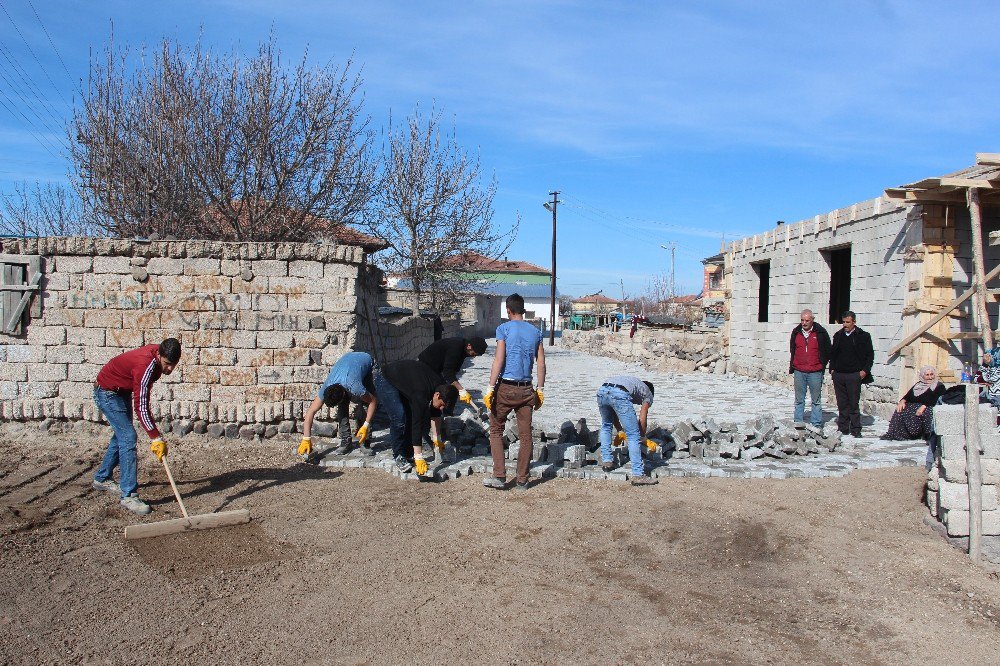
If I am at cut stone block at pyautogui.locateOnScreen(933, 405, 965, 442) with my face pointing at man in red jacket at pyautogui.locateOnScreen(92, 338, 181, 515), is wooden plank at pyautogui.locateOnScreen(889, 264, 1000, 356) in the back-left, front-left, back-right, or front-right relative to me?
back-right

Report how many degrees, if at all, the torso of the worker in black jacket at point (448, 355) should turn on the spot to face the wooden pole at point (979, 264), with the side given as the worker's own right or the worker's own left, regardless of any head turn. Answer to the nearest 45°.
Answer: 0° — they already face it

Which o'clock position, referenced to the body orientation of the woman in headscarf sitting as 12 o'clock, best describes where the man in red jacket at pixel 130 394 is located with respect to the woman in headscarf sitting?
The man in red jacket is roughly at 12 o'clock from the woman in headscarf sitting.

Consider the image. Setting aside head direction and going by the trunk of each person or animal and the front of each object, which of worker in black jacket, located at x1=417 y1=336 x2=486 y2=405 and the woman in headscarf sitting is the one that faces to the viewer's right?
the worker in black jacket

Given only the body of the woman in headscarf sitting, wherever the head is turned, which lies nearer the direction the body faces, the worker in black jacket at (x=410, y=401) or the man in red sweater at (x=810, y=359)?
the worker in black jacket

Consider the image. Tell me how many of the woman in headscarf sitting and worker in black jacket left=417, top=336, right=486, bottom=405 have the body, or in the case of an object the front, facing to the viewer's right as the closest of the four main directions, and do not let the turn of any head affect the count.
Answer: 1

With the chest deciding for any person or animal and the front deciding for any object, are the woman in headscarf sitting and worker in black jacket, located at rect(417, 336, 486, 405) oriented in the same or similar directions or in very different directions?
very different directions

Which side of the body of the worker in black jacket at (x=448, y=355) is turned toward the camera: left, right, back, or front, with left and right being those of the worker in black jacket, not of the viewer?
right

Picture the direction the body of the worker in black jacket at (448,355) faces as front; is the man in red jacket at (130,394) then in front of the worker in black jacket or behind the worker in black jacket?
behind

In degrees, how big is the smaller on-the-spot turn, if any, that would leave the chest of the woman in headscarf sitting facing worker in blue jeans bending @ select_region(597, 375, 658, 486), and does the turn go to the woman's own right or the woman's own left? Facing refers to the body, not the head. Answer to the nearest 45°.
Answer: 0° — they already face them

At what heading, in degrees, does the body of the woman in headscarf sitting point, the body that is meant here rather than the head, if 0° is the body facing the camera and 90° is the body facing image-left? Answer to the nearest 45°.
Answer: approximately 45°

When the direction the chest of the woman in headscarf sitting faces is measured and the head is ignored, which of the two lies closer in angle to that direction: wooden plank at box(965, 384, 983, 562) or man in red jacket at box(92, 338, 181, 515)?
the man in red jacket

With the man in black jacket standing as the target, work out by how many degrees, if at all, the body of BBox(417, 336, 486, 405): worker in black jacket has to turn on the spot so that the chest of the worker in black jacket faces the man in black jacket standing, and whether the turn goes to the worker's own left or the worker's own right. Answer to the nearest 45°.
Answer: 0° — they already face them
